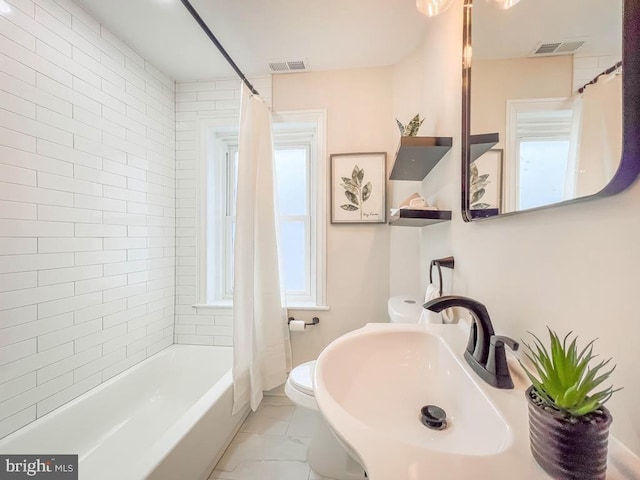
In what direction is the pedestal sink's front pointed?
to the viewer's left

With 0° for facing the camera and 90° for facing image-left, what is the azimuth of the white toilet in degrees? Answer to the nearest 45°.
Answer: approximately 45°

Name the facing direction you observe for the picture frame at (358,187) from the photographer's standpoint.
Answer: facing the viewer

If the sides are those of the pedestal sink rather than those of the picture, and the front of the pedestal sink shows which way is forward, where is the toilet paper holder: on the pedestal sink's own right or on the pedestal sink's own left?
on the pedestal sink's own right
